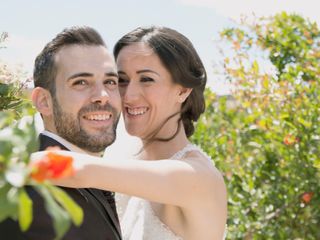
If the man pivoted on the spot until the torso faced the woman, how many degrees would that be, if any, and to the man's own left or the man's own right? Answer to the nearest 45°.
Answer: approximately 90° to the man's own left

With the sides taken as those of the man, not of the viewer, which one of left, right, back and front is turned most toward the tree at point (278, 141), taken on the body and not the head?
left

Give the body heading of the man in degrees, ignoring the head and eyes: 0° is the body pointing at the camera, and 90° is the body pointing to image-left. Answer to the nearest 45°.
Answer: approximately 315°

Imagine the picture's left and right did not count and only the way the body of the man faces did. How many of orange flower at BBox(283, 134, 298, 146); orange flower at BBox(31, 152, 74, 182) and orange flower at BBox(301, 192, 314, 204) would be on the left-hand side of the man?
2

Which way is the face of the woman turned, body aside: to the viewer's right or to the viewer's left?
to the viewer's left

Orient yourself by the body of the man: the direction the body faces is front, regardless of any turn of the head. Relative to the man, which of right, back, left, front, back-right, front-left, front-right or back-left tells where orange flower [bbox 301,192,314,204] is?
left

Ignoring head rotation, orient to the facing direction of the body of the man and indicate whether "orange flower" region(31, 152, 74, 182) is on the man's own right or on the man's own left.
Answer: on the man's own right

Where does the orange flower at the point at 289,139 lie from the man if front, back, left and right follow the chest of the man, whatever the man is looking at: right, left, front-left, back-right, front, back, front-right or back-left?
left
